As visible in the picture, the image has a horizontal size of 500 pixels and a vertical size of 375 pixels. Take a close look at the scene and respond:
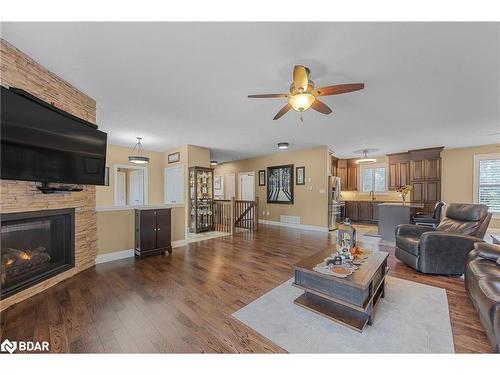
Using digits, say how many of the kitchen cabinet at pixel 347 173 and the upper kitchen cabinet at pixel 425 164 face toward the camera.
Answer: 2

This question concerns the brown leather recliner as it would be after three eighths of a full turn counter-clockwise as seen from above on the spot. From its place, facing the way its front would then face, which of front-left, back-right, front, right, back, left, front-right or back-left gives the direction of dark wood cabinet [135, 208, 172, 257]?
back-right

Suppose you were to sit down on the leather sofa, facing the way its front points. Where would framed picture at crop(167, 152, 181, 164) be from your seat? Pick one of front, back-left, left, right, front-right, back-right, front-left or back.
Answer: front-right

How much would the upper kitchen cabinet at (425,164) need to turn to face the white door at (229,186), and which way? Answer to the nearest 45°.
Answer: approximately 90° to its right

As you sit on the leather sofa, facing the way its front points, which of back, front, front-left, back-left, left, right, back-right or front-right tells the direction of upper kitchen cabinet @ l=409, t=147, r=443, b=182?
back-right

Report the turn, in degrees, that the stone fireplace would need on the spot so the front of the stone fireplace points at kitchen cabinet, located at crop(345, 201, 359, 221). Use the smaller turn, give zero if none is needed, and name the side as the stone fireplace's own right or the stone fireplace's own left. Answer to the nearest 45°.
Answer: approximately 45° to the stone fireplace's own left

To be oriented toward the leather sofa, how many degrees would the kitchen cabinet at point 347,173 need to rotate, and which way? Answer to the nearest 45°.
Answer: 0° — it already faces it

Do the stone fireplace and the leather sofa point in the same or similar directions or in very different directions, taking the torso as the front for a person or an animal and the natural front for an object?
very different directions

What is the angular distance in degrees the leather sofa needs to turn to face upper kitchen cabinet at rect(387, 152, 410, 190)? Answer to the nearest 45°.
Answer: approximately 135° to its right

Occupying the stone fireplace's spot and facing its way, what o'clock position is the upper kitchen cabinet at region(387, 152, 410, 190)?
The upper kitchen cabinet is roughly at 11 o'clock from the stone fireplace.

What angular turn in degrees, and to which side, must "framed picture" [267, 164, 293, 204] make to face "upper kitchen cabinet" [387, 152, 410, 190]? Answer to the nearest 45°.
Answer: approximately 135° to its left

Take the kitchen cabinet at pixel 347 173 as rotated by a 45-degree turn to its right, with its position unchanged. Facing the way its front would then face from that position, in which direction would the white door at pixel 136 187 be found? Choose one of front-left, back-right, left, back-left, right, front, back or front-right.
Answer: front

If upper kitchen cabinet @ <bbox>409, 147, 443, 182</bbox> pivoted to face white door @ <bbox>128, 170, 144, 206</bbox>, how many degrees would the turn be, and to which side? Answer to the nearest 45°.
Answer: approximately 45° to its right

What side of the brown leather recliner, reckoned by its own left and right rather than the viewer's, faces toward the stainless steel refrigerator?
right

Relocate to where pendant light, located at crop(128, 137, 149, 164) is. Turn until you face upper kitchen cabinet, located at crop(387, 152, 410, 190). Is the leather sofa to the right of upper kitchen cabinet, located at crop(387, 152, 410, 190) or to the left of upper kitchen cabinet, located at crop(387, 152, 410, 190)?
right

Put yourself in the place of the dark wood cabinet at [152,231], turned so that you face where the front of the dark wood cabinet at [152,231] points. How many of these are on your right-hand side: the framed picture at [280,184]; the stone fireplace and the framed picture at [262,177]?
1

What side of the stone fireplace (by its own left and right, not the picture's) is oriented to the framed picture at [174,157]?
left

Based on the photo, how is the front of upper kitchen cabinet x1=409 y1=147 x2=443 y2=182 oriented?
toward the camera

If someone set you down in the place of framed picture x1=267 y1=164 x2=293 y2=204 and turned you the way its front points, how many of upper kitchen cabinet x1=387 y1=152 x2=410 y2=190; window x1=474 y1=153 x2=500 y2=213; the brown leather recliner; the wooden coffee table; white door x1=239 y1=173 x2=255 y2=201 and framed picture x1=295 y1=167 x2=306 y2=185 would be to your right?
1

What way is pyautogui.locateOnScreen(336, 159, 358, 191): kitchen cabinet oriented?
toward the camera

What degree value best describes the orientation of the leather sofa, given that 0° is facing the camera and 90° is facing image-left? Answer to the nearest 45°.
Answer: approximately 45°

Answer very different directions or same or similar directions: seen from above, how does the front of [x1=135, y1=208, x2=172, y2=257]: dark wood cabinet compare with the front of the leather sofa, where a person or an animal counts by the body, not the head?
very different directions
